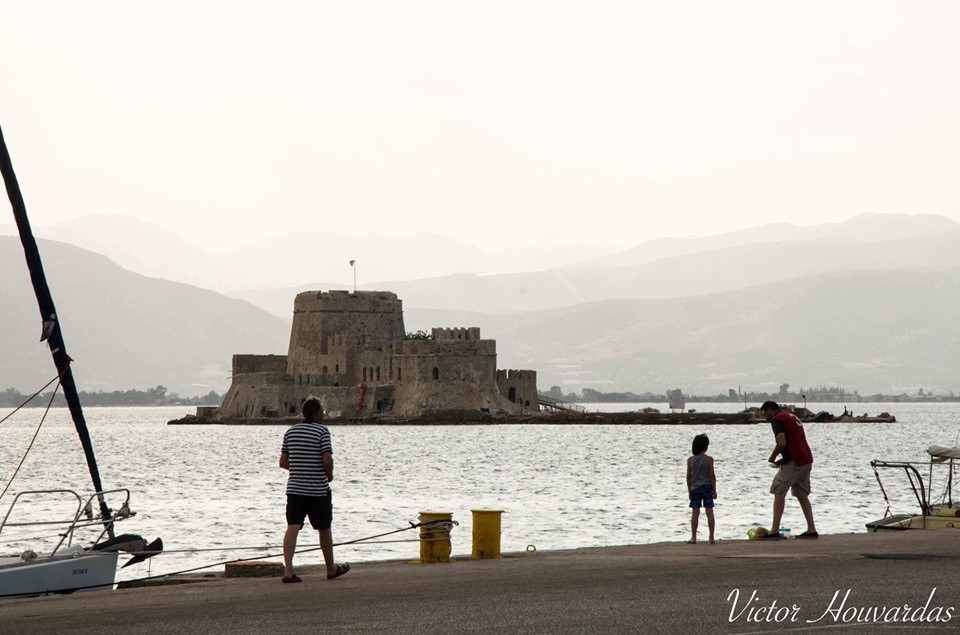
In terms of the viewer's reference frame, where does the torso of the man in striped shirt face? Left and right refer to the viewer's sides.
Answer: facing away from the viewer and to the right of the viewer

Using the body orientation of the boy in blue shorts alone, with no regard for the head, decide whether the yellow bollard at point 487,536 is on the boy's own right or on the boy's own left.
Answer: on the boy's own left

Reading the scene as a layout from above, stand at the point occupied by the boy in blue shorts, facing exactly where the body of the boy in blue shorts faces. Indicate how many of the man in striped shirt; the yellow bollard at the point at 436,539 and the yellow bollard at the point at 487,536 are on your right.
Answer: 0

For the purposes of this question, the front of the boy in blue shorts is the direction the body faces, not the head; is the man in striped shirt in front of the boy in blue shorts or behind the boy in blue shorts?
behind

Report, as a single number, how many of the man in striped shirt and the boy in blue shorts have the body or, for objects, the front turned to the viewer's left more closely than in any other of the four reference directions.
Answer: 0

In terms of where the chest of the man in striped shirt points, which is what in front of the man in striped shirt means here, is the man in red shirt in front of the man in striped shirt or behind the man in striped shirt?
in front

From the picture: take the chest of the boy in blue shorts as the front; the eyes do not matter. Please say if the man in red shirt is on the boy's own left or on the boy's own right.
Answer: on the boy's own right

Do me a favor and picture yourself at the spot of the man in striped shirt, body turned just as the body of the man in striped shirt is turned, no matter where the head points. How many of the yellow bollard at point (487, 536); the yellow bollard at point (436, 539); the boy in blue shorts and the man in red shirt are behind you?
0

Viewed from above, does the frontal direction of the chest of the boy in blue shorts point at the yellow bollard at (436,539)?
no

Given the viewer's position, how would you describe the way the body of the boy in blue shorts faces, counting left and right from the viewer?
facing away from the viewer

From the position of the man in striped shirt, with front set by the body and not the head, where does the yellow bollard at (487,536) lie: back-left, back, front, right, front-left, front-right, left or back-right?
front

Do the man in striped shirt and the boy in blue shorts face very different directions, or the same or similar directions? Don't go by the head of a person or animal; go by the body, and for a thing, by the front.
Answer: same or similar directions

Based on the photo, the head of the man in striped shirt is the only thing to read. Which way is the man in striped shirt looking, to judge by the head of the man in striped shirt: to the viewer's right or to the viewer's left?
to the viewer's right

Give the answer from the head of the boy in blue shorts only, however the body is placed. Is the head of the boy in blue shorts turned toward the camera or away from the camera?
away from the camera
